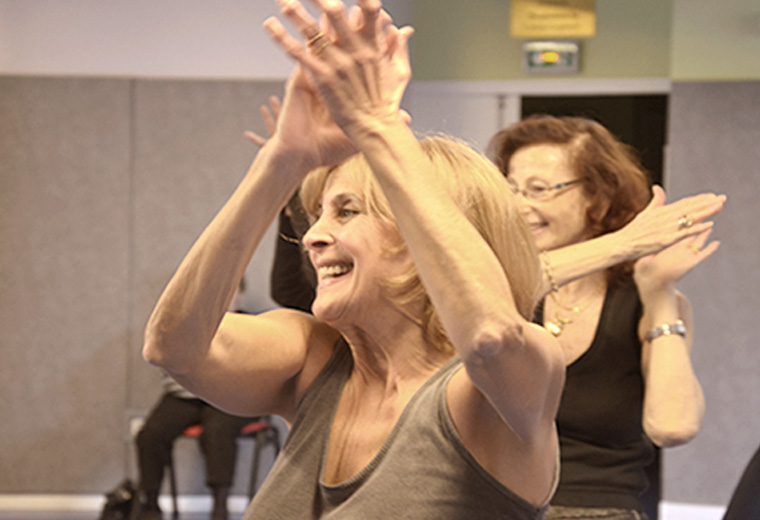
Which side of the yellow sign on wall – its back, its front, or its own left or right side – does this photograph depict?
front

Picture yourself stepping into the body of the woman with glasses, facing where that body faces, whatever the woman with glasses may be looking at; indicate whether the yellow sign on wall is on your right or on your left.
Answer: on your right

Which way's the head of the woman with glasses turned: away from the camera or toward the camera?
toward the camera

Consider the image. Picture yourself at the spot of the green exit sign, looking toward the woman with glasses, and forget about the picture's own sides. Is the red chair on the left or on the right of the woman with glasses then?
right

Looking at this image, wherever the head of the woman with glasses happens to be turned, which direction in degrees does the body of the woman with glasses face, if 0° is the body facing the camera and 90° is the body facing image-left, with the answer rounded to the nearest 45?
approximately 45°

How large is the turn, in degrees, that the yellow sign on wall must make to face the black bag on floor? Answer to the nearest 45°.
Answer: approximately 45° to its right

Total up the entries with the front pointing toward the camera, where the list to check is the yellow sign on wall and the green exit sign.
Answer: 2

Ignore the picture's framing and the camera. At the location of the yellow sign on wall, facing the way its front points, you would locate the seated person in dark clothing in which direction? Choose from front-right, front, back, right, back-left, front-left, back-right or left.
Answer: front-right

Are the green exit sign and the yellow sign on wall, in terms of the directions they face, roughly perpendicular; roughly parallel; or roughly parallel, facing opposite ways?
roughly parallel

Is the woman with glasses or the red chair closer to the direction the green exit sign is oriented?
the woman with glasses

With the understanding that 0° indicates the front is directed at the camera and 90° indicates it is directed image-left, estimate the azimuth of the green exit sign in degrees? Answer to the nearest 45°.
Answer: approximately 0°

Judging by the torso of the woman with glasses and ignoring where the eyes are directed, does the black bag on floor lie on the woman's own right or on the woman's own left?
on the woman's own right
